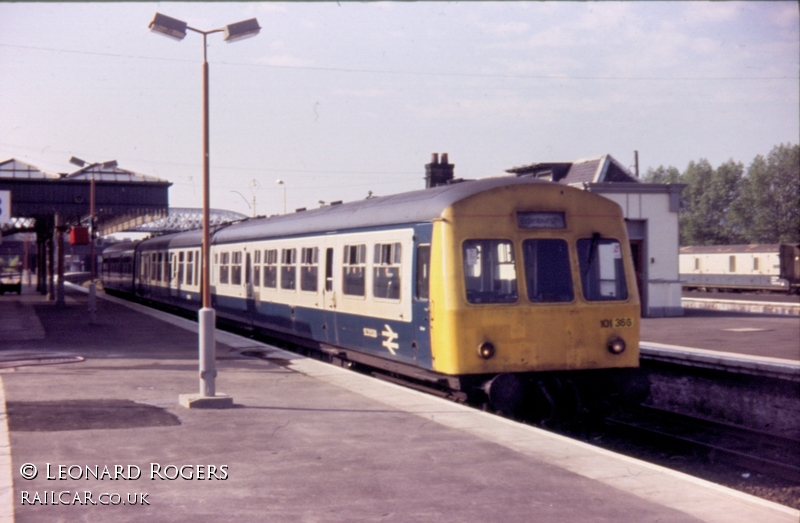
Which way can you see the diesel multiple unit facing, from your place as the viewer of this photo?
facing the viewer and to the right of the viewer

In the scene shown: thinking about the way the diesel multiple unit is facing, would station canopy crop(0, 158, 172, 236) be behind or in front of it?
behind
